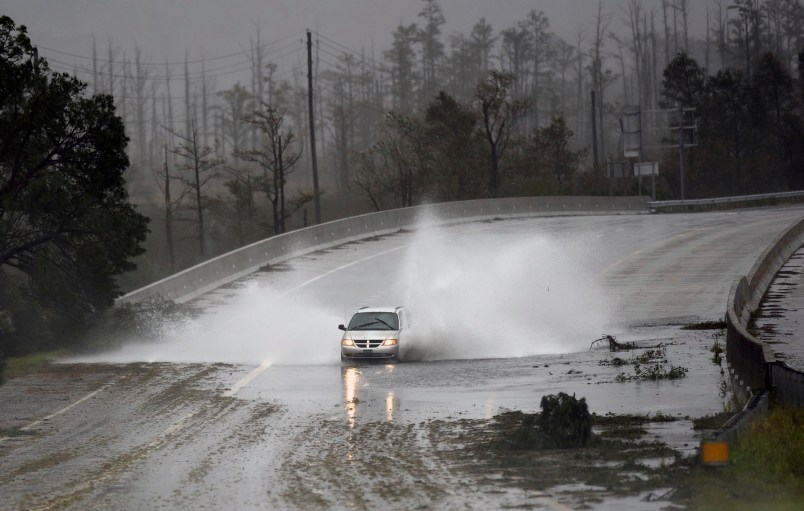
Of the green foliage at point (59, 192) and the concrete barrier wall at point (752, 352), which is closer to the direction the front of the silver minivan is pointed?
the concrete barrier wall

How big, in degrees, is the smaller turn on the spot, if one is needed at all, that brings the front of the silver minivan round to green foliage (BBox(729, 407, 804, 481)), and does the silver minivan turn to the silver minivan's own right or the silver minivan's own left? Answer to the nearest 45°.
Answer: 0° — it already faces it

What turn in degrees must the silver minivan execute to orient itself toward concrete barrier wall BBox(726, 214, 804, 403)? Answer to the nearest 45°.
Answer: approximately 45° to its left

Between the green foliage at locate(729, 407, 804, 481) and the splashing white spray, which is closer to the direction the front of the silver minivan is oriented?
the green foliage

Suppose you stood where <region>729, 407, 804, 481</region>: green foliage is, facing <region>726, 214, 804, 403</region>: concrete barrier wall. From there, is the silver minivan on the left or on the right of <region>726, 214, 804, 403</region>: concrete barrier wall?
left

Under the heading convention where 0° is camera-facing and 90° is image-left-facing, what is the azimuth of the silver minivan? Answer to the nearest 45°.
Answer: approximately 0°

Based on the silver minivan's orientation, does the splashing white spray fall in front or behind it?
behind
